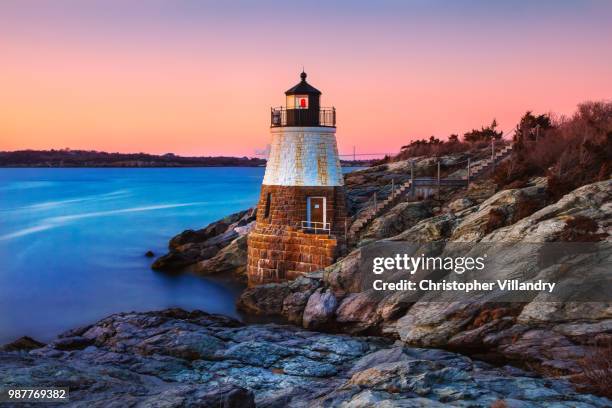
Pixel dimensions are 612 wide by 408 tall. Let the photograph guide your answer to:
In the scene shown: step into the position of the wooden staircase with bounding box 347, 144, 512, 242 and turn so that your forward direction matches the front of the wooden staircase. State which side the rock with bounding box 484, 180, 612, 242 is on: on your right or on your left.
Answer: on your left

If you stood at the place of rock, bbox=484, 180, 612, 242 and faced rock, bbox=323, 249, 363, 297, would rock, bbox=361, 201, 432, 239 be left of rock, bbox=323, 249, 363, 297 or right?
right

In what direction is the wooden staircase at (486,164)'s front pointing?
to the viewer's left

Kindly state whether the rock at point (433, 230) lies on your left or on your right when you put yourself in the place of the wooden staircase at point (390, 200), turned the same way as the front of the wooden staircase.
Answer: on your left

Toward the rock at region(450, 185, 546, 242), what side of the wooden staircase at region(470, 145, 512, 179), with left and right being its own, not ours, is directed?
left

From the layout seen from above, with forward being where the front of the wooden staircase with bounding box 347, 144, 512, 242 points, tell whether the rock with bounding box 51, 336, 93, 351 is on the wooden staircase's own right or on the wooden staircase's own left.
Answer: on the wooden staircase's own left

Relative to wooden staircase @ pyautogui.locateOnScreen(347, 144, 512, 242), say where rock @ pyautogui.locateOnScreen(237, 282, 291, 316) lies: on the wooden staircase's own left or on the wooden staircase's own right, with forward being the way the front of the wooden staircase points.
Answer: on the wooden staircase's own left

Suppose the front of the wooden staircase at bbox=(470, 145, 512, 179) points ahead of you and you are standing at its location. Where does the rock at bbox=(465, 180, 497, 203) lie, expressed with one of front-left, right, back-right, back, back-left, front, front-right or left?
left
